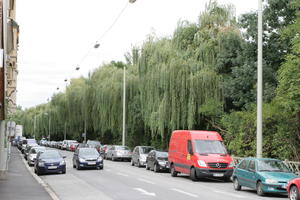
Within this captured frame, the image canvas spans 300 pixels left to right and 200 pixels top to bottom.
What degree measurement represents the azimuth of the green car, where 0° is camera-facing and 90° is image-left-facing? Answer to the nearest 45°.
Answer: approximately 315°

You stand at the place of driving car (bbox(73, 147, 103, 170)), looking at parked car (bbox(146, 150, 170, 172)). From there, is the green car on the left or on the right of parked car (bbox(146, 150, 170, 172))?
right

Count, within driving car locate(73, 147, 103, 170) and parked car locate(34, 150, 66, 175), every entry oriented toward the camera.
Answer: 2

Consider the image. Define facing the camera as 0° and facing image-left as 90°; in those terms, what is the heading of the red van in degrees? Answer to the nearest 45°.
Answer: approximately 315°
